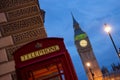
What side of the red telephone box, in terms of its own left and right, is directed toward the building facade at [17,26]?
back

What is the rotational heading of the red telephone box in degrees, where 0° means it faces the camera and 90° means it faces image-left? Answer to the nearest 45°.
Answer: approximately 0°
